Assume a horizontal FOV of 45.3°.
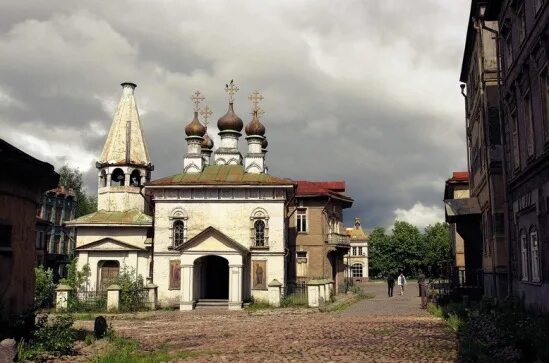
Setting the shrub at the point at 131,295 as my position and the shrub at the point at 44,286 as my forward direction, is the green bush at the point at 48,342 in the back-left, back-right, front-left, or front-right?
back-left

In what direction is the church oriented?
toward the camera

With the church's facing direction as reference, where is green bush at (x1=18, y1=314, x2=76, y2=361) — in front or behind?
in front

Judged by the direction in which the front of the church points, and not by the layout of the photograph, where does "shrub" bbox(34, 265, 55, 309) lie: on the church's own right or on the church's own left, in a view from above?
on the church's own right

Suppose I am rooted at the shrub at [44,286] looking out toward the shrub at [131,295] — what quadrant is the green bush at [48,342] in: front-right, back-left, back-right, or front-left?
front-right

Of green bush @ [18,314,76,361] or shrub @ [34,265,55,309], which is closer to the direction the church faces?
the green bush
